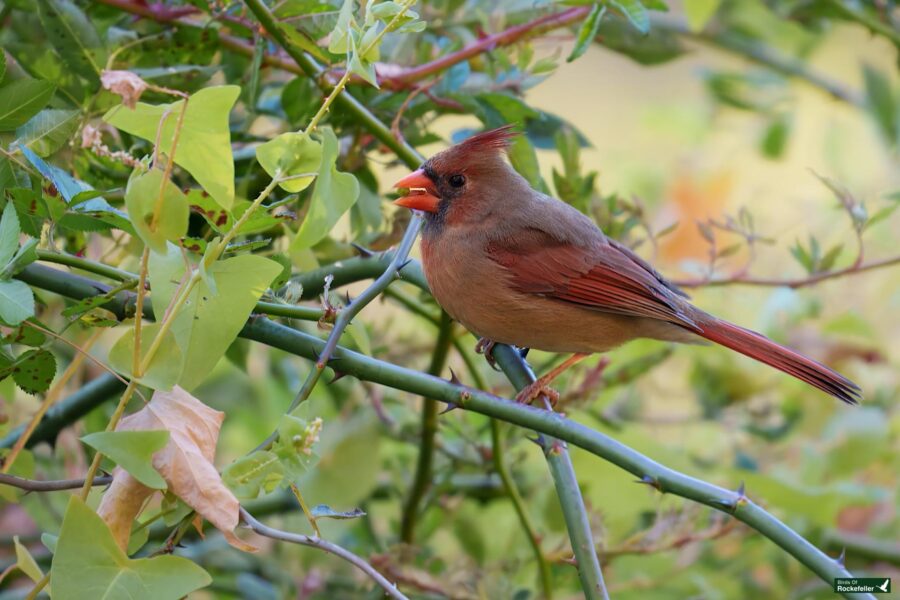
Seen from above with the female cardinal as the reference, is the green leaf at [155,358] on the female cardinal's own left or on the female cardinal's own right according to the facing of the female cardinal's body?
on the female cardinal's own left

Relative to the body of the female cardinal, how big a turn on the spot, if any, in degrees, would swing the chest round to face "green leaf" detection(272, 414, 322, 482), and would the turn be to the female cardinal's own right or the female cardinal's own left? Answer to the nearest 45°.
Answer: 0° — it already faces it

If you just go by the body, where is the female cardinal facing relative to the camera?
to the viewer's left

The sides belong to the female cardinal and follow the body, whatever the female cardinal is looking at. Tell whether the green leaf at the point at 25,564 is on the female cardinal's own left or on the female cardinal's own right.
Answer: on the female cardinal's own left

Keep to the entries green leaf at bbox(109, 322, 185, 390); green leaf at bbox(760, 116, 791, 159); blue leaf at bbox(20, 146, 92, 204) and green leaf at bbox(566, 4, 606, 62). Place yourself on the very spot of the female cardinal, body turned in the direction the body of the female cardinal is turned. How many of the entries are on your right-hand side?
2
